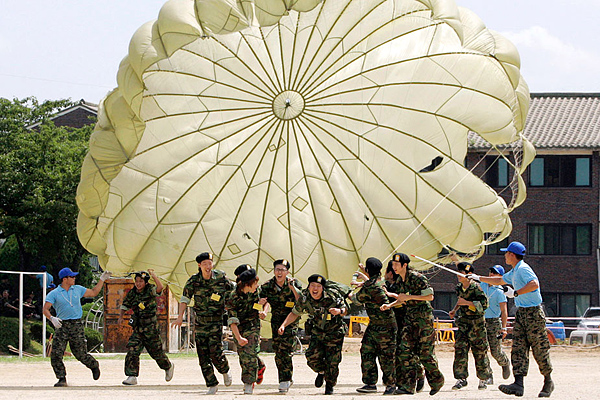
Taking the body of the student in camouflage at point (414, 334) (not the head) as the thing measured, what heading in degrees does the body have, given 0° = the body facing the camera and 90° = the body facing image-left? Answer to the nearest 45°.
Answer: approximately 45°

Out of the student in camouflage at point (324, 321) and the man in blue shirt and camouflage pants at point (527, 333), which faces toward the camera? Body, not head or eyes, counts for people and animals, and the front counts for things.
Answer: the student in camouflage at point (324, 321)

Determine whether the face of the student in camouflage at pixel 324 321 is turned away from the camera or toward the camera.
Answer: toward the camera

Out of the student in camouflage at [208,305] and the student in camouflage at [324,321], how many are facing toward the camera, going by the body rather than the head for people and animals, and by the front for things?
2

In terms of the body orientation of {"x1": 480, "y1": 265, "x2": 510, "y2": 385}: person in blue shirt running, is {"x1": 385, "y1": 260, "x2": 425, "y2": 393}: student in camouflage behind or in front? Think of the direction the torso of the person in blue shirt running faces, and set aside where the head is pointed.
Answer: in front

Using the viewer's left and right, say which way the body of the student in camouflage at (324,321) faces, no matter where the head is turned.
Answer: facing the viewer

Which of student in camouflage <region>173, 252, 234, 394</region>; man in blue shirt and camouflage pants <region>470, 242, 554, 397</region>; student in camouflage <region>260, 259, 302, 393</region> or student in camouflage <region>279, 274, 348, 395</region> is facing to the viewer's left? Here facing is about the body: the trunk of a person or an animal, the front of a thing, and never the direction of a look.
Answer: man in blue shirt and camouflage pants <region>470, 242, 554, 397</region>

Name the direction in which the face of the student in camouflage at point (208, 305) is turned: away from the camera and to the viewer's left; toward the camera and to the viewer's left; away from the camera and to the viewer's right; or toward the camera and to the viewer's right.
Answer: toward the camera and to the viewer's right

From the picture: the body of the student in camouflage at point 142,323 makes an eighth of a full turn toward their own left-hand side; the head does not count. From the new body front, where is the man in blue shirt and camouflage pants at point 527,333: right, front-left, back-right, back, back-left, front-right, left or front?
front-left

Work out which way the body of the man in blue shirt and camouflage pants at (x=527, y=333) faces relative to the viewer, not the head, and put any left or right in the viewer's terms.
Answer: facing to the left of the viewer

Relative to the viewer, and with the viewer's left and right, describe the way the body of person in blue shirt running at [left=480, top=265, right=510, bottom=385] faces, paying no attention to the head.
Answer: facing the viewer and to the left of the viewer

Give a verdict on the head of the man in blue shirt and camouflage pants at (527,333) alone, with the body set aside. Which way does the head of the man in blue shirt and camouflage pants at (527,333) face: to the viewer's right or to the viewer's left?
to the viewer's left

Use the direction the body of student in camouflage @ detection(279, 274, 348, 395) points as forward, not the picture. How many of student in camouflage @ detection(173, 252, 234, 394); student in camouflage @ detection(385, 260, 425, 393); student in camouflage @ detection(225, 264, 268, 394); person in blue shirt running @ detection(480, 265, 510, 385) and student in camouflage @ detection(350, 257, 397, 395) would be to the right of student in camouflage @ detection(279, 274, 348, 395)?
2

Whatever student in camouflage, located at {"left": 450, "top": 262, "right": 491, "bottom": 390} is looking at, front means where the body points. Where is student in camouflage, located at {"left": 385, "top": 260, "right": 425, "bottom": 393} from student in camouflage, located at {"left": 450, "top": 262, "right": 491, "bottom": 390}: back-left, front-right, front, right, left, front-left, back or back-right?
front

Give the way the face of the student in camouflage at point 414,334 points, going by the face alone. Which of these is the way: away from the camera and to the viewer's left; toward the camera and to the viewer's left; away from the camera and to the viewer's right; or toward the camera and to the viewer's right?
toward the camera and to the viewer's left

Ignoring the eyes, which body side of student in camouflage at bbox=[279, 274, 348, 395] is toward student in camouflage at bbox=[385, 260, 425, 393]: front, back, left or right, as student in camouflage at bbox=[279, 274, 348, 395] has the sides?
left

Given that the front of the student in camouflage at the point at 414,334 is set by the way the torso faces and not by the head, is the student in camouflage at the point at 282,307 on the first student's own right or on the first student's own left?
on the first student's own right
